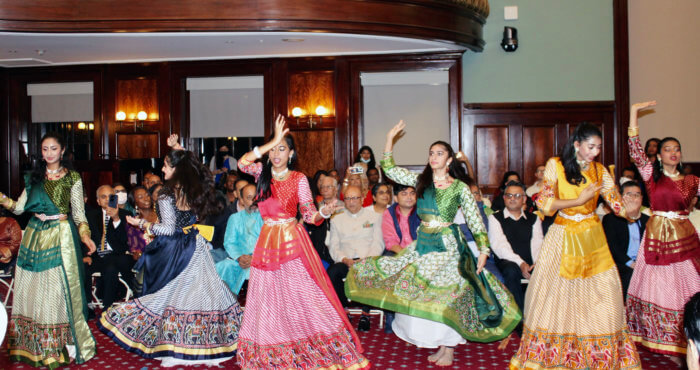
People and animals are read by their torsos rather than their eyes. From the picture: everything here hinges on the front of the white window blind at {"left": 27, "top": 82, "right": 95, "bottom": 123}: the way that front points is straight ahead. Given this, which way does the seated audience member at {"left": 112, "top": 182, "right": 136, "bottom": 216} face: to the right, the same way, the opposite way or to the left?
the same way

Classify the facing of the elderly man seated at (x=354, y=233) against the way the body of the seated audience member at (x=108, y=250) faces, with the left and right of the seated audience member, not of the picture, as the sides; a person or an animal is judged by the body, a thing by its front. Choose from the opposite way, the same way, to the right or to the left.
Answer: the same way

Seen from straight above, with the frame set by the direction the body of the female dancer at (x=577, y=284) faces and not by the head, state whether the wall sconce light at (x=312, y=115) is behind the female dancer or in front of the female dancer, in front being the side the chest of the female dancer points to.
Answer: behind

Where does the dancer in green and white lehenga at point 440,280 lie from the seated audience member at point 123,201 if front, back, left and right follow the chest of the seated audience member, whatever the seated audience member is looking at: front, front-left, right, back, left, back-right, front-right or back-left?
front-left

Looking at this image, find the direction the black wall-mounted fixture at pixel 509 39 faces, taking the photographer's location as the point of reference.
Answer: facing the viewer

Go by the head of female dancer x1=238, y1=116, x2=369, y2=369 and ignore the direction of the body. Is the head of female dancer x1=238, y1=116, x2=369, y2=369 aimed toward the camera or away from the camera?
toward the camera

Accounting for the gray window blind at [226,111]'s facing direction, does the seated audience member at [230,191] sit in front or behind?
in front

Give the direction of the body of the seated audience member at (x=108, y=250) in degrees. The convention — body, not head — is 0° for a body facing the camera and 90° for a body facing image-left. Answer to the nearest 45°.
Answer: approximately 0°

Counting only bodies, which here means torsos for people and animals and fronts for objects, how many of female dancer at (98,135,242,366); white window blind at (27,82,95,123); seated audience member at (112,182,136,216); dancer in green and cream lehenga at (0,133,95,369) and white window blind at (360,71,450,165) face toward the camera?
4

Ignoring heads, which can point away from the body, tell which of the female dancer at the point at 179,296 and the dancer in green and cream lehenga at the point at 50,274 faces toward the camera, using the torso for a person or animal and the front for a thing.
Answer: the dancer in green and cream lehenga

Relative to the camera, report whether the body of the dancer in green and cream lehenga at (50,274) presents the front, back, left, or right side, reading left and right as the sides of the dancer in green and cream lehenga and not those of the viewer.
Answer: front

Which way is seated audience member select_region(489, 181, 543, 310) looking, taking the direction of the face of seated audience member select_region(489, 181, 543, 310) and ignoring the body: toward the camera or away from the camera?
toward the camera

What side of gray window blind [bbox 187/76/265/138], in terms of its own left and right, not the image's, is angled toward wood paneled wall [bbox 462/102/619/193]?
left

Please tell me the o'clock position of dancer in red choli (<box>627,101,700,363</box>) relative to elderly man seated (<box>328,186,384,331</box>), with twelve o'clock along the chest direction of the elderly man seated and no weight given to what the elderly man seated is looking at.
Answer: The dancer in red choli is roughly at 10 o'clock from the elderly man seated.

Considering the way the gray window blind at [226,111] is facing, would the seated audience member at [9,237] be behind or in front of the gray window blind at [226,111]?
in front

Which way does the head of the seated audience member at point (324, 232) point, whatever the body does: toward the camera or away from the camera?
toward the camera

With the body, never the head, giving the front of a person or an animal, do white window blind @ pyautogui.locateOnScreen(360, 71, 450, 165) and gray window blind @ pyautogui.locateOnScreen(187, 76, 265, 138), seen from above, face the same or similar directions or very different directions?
same or similar directions

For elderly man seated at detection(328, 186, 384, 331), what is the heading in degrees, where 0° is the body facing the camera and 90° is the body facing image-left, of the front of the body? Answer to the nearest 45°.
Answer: approximately 0°
